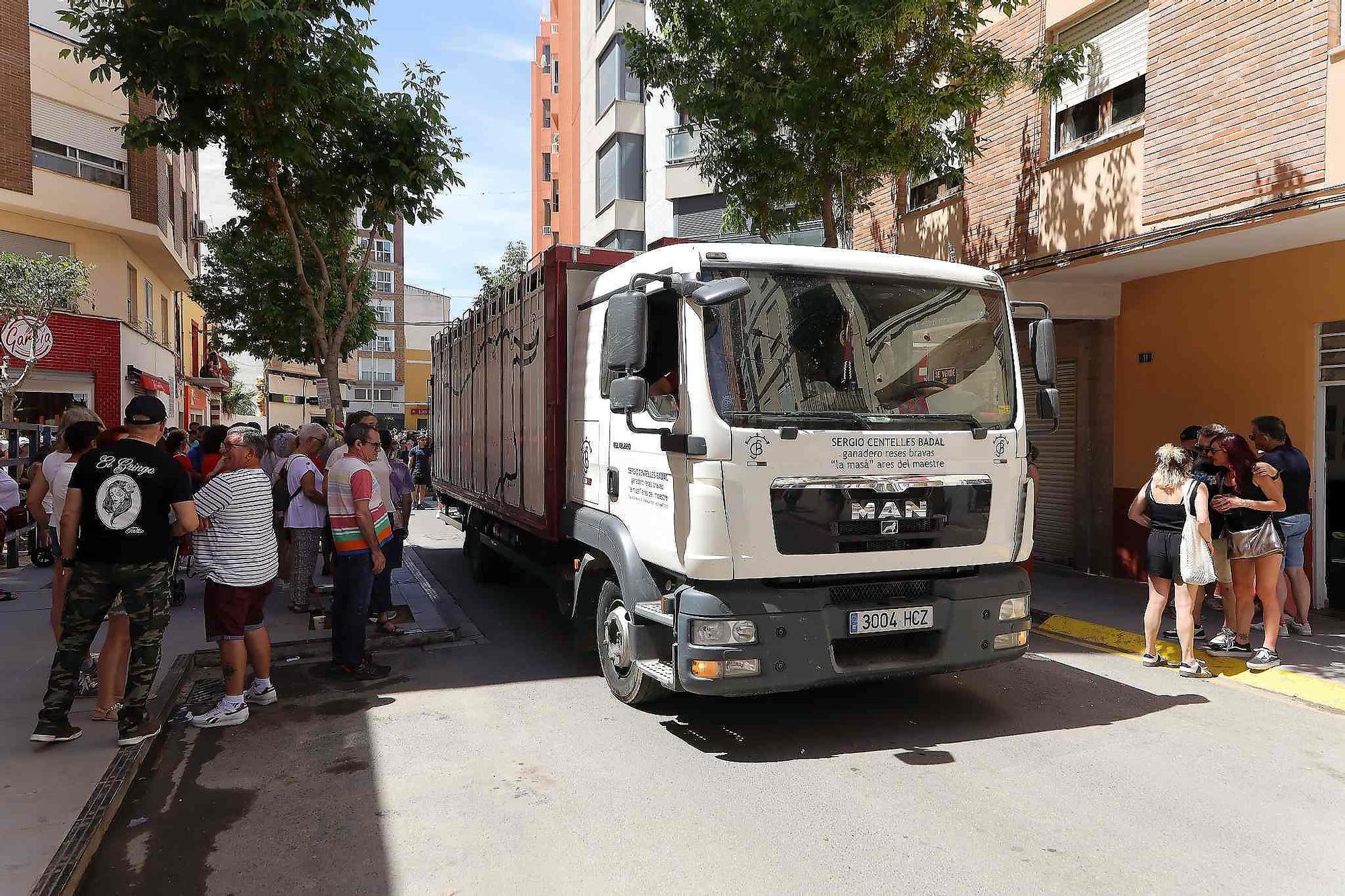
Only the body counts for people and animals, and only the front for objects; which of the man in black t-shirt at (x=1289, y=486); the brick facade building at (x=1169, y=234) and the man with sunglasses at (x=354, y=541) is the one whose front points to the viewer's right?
the man with sunglasses

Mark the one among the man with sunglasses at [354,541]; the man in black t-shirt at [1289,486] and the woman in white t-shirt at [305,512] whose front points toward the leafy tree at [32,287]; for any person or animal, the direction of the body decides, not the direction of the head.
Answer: the man in black t-shirt

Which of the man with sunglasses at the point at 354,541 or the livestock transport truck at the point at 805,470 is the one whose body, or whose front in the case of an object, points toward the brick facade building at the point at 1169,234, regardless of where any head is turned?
the man with sunglasses

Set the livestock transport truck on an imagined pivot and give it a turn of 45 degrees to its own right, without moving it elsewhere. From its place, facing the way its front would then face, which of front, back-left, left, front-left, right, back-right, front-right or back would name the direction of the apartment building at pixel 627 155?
back

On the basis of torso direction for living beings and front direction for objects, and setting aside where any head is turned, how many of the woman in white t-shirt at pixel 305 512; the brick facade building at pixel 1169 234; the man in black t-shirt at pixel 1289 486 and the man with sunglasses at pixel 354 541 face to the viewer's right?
2

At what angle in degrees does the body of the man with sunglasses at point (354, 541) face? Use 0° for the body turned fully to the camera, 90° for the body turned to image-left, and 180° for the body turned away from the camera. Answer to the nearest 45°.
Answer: approximately 270°

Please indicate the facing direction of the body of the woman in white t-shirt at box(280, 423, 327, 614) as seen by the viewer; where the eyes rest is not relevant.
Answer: to the viewer's right

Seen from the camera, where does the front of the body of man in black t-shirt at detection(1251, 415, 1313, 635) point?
to the viewer's left

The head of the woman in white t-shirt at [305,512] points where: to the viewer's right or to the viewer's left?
to the viewer's right

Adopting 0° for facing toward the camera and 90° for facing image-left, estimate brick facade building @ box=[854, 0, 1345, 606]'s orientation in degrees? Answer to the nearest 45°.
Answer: approximately 45°

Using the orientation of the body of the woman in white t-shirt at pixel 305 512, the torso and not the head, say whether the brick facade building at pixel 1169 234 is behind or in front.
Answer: in front

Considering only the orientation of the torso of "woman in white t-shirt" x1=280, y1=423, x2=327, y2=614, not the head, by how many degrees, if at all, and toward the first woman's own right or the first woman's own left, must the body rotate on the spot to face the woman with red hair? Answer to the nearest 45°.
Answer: approximately 45° to the first woman's own right

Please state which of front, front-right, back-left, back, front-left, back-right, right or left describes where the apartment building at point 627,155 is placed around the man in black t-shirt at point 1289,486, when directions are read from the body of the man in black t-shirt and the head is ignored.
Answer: front-right

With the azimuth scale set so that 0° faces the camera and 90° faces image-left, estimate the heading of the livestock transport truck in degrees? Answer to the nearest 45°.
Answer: approximately 315°
